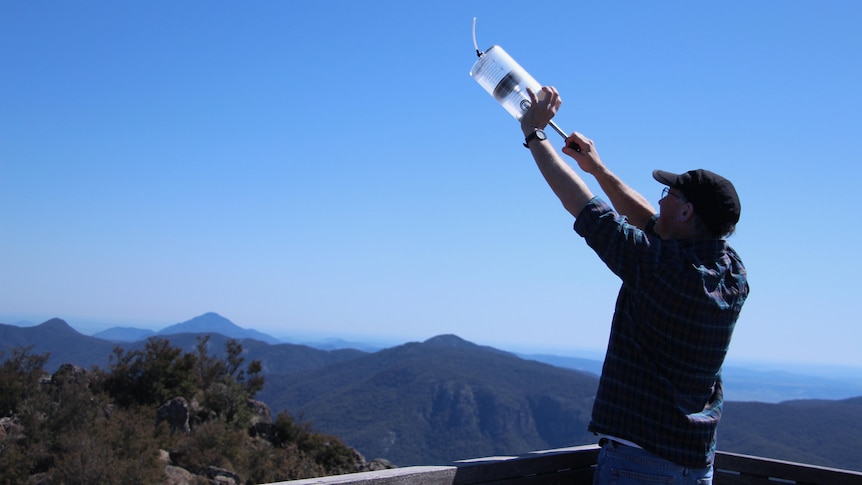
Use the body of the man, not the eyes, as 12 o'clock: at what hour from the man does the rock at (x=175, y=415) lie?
The rock is roughly at 12 o'clock from the man.

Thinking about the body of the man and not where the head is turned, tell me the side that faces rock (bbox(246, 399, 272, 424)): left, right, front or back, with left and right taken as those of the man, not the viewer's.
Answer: front

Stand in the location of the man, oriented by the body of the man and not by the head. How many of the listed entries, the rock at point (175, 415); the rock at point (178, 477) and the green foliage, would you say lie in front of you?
3

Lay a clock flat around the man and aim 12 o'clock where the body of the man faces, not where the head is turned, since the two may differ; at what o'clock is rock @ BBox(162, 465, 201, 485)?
The rock is roughly at 12 o'clock from the man.

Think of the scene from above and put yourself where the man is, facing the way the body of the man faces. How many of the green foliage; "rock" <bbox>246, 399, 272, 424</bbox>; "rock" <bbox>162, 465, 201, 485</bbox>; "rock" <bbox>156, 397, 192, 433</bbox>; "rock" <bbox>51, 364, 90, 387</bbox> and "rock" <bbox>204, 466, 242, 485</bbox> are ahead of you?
6

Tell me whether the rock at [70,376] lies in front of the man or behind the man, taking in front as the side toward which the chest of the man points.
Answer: in front

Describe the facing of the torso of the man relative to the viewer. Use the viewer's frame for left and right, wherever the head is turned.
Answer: facing away from the viewer and to the left of the viewer

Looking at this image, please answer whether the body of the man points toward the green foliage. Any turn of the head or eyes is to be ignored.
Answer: yes

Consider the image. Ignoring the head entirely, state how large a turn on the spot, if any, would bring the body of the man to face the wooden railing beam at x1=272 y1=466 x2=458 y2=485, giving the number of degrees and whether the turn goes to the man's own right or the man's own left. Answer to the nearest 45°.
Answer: approximately 45° to the man's own left

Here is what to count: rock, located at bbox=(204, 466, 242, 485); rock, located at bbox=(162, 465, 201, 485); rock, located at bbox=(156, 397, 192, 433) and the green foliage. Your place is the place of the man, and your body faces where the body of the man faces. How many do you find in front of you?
4

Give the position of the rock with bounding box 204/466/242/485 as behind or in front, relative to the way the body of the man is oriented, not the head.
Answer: in front

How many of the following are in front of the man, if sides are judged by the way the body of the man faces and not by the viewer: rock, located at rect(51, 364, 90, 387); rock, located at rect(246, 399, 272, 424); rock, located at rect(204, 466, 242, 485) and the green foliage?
4
